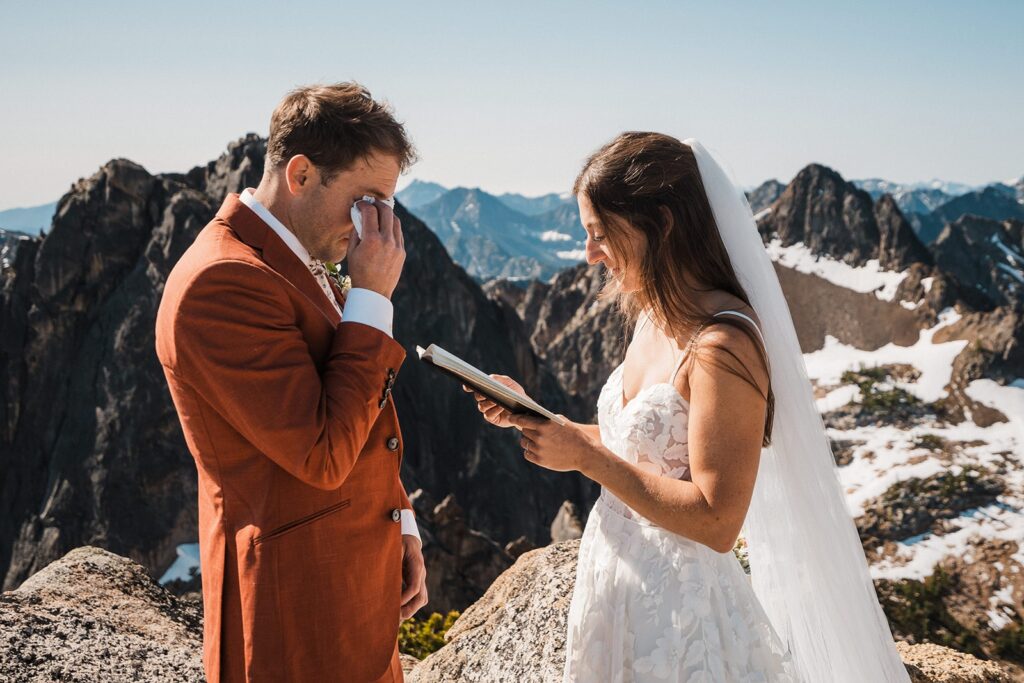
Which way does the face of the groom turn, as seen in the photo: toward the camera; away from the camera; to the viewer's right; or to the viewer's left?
to the viewer's right

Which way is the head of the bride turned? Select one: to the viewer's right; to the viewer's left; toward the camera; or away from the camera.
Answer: to the viewer's left

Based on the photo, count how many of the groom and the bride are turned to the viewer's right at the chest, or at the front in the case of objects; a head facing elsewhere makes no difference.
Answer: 1

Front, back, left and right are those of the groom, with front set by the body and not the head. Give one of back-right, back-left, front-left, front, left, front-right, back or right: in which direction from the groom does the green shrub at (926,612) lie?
front-left

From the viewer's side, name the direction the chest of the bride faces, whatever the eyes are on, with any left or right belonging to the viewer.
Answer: facing to the left of the viewer

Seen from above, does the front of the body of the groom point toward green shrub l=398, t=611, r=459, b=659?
no

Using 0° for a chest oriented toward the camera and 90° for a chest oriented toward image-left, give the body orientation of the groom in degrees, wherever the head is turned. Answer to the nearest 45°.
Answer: approximately 270°

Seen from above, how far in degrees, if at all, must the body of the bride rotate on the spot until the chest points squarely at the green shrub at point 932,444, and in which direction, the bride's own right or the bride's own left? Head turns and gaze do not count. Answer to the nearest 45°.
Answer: approximately 90° to the bride's own right

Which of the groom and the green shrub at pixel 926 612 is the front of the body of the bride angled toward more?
the groom

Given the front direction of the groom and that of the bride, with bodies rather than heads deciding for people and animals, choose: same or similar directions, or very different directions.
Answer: very different directions

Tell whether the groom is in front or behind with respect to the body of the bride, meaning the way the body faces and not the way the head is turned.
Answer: in front
